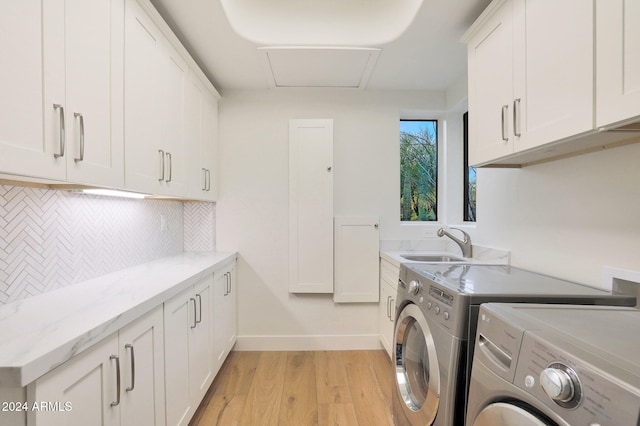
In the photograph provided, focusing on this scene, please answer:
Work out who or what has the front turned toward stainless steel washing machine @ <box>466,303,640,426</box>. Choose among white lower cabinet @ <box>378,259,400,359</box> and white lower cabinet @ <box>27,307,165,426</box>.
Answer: white lower cabinet @ <box>27,307,165,426</box>

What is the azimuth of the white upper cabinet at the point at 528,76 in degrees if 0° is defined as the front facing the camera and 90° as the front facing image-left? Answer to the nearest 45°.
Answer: approximately 45°

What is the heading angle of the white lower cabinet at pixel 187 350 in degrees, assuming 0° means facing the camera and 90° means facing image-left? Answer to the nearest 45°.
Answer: approximately 315°

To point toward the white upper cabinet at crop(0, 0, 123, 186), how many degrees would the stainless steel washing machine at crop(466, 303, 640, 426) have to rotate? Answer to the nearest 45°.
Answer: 0° — it already faces it

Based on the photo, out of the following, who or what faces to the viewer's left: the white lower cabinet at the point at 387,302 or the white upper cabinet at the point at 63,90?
the white lower cabinet

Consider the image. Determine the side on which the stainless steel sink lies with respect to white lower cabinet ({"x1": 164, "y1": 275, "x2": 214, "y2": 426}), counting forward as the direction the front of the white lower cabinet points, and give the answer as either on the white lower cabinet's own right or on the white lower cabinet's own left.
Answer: on the white lower cabinet's own left

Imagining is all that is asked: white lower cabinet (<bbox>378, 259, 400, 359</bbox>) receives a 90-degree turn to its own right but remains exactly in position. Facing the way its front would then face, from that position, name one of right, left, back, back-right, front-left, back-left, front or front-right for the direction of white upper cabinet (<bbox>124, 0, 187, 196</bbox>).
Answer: back-left

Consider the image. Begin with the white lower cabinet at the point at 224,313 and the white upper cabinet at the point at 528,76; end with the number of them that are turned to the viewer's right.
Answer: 1

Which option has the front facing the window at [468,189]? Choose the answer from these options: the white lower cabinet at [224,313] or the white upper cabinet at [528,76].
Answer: the white lower cabinet

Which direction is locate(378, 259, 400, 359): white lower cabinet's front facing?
to the viewer's left

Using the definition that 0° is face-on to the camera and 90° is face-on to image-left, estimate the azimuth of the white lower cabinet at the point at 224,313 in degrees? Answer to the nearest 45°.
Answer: approximately 270°

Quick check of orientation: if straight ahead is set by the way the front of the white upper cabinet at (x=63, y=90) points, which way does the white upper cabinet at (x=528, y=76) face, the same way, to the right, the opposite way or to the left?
the opposite way
